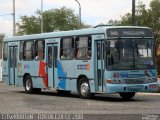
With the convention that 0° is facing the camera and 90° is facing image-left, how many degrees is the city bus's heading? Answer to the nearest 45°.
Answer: approximately 315°
